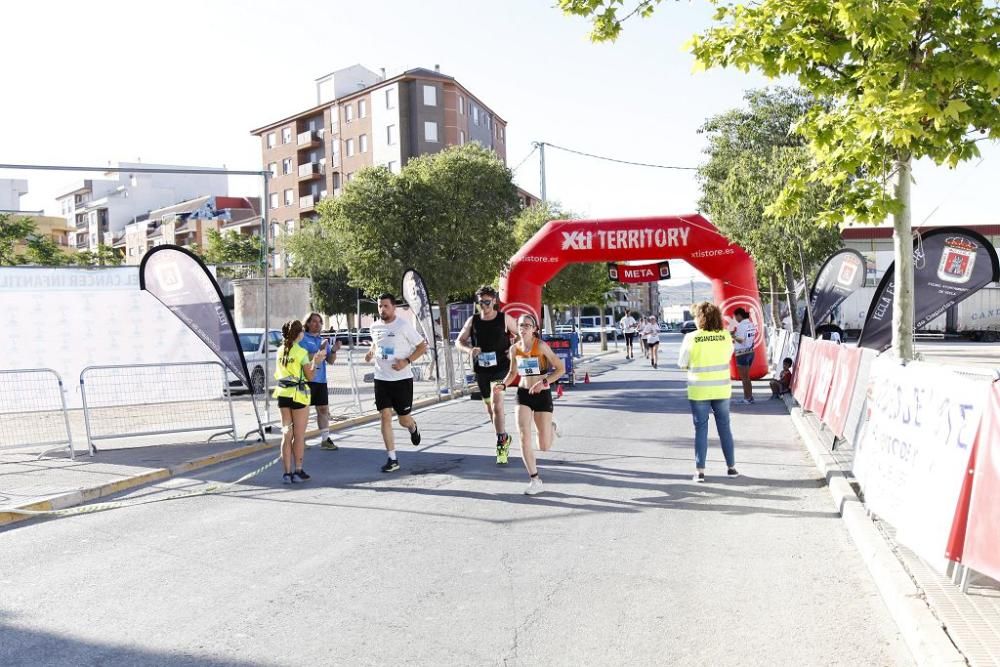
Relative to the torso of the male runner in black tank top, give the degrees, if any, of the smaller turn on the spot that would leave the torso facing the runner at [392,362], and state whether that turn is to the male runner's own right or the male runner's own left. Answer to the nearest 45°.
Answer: approximately 45° to the male runner's own right

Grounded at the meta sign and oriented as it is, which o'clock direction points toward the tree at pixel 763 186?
The tree is roughly at 8 o'clock from the meta sign.

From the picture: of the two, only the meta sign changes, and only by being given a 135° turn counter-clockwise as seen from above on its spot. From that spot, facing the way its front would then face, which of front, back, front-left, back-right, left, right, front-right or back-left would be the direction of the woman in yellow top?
back-right

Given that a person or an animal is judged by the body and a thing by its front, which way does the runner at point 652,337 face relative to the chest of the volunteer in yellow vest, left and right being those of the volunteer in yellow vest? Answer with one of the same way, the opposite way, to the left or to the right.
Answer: the opposite way

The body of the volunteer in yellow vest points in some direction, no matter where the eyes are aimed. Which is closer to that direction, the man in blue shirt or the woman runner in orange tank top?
the man in blue shirt

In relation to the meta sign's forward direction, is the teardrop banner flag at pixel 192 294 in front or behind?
in front

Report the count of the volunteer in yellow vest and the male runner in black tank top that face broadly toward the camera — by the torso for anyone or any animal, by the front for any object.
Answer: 1

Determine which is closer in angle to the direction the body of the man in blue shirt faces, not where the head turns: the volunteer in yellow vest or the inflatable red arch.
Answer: the volunteer in yellow vest

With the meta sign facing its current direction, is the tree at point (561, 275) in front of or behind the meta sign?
behind

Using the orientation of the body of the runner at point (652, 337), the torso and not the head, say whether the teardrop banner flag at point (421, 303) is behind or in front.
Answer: in front

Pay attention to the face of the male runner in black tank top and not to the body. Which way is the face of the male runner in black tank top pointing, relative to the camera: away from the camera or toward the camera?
toward the camera

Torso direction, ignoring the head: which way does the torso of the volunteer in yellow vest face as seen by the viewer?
away from the camera

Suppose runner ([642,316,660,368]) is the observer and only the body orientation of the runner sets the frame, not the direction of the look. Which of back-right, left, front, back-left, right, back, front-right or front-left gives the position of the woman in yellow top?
front

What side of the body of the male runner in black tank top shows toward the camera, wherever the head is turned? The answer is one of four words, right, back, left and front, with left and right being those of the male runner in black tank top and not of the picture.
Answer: front

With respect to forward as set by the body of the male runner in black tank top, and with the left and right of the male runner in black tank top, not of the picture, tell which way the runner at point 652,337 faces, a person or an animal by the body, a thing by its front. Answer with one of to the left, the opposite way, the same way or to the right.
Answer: the same way

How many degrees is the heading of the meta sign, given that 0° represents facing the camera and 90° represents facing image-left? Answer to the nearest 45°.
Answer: approximately 0°

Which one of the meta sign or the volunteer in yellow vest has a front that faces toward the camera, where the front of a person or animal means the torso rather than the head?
the meta sign

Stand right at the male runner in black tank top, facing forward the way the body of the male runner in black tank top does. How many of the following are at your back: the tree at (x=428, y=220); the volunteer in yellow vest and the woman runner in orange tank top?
1

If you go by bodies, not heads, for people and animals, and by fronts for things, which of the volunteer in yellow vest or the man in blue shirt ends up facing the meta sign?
the volunteer in yellow vest

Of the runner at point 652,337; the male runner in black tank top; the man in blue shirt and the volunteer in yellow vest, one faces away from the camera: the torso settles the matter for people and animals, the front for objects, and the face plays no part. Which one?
the volunteer in yellow vest
